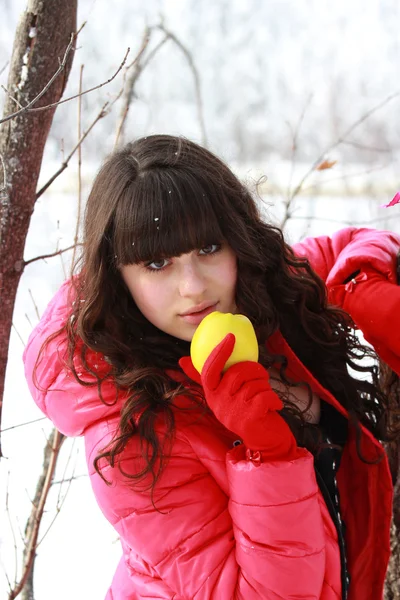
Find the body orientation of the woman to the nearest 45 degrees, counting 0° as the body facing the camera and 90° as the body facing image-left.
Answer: approximately 315°

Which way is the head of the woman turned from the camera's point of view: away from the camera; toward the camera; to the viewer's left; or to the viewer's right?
toward the camera
